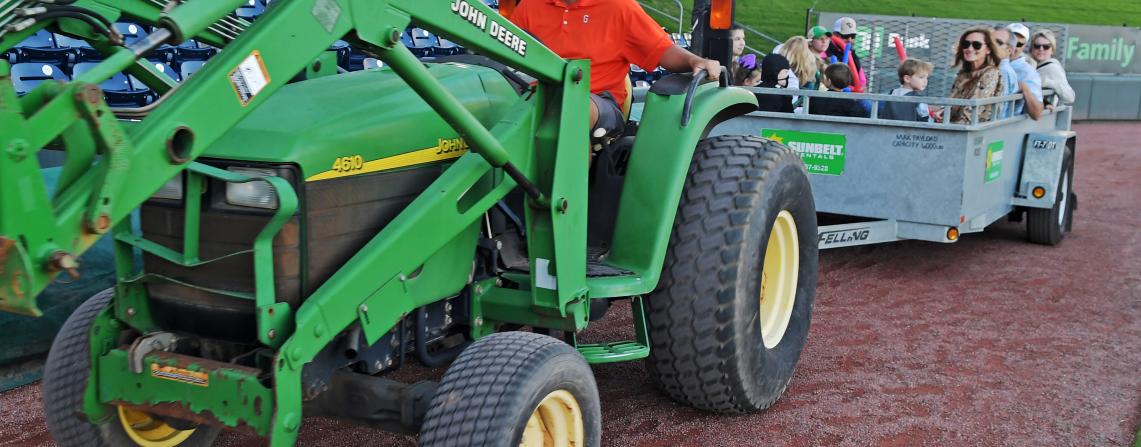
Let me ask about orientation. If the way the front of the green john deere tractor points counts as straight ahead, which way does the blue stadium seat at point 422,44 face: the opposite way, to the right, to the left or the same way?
to the left

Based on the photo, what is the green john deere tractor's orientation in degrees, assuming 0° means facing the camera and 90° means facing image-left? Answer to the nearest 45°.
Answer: approximately 45°

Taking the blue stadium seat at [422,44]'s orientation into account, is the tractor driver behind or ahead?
ahead

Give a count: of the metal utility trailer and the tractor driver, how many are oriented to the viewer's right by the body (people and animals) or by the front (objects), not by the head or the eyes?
0

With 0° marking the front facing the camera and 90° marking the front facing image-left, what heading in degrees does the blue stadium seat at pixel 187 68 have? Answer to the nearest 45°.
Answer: approximately 315°

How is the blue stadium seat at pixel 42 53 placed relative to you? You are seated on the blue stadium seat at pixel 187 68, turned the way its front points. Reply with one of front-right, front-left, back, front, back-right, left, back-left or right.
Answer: back-right
